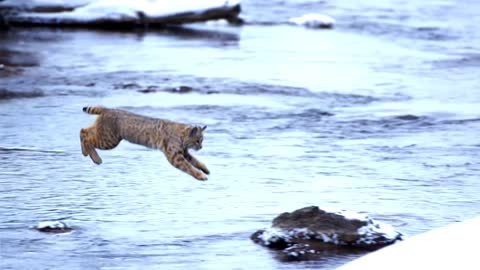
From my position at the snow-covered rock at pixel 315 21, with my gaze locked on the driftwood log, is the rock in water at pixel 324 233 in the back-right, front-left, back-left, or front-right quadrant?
front-left

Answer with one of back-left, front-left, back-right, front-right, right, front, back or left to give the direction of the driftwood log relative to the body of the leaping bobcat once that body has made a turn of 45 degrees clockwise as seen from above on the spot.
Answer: back-left

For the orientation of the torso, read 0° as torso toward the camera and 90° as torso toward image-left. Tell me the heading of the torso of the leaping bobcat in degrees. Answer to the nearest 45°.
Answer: approximately 270°

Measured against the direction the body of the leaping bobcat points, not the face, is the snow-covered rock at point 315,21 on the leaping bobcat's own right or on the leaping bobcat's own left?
on the leaping bobcat's own left

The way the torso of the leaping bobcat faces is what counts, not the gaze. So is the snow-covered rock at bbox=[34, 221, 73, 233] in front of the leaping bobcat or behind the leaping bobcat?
behind

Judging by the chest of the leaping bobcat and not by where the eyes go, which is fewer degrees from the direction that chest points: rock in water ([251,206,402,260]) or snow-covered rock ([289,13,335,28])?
the rock in water

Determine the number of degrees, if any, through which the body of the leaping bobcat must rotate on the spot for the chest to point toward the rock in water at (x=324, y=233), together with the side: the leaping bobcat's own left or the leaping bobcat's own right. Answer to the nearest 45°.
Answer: approximately 45° to the leaping bobcat's own right

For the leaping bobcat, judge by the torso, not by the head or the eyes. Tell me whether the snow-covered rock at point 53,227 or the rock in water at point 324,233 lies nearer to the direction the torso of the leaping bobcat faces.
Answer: the rock in water
